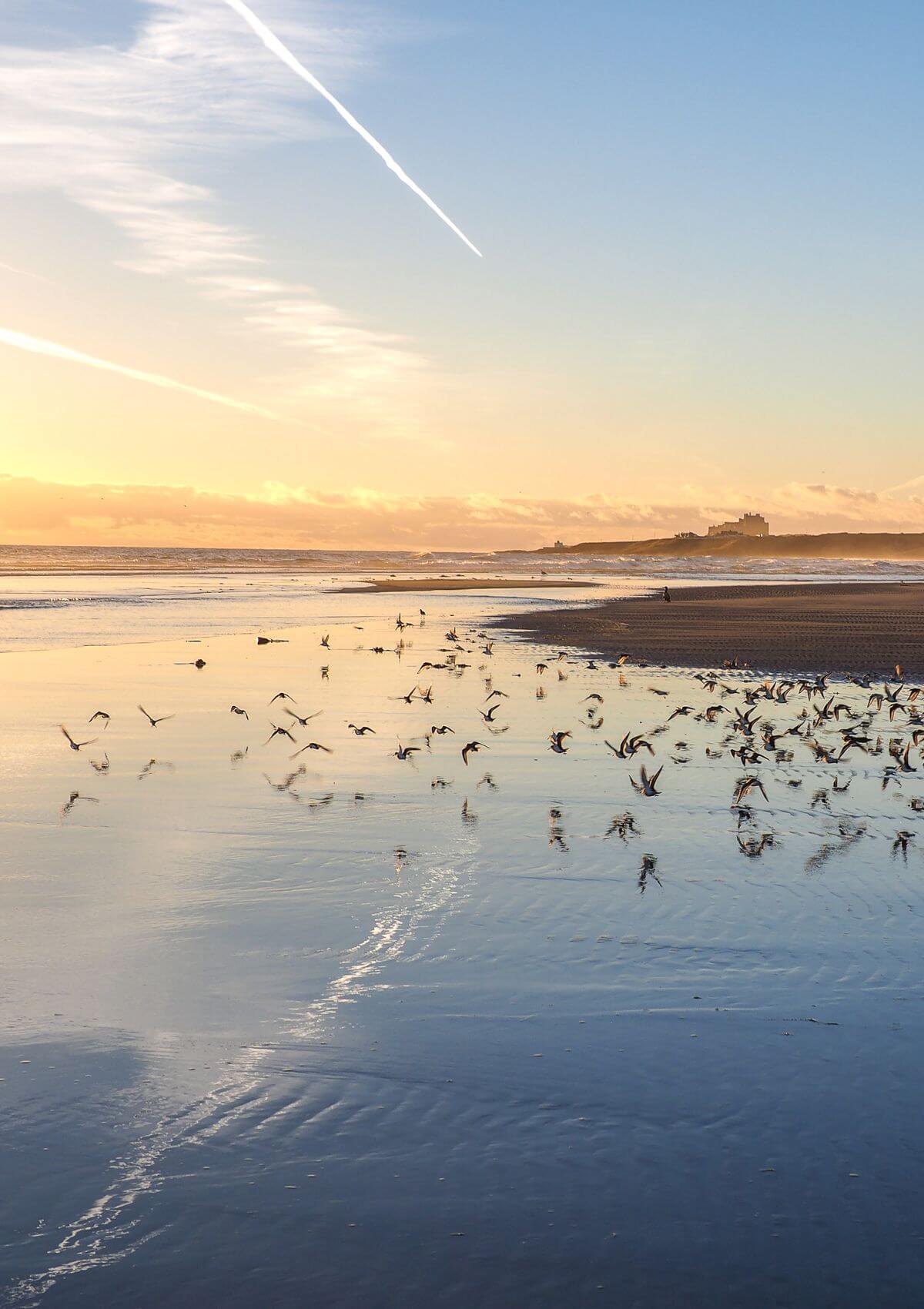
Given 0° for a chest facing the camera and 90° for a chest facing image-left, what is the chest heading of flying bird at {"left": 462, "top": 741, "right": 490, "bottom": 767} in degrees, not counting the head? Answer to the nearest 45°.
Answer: approximately 90°

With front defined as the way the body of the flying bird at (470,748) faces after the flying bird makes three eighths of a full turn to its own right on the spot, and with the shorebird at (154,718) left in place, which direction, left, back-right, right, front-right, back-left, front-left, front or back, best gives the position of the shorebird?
left

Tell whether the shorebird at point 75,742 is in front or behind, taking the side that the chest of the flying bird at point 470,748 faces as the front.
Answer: in front

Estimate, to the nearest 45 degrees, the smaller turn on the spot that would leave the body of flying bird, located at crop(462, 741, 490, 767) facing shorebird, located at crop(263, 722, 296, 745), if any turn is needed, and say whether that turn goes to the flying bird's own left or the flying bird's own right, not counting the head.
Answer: approximately 45° to the flying bird's own right
